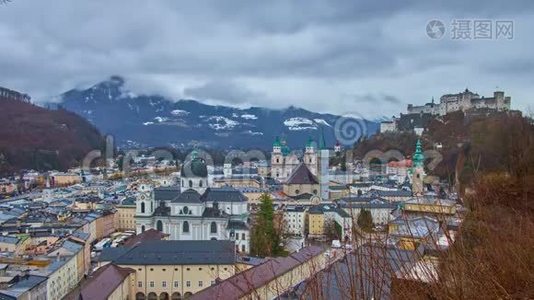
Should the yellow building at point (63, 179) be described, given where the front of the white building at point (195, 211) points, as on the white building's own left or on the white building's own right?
on the white building's own right

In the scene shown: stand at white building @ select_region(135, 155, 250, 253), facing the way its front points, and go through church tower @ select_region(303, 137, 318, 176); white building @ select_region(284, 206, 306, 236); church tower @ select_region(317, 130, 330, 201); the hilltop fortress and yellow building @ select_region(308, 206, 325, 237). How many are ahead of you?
0

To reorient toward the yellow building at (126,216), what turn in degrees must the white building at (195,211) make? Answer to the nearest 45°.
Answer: approximately 45° to its right

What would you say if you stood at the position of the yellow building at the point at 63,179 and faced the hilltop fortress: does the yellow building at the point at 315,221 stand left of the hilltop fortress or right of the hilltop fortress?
right

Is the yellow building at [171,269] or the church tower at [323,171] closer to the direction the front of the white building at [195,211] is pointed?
the yellow building

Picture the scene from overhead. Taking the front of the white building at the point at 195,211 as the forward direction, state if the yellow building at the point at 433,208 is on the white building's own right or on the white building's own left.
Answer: on the white building's own left

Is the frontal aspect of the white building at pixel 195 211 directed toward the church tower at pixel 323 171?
no
